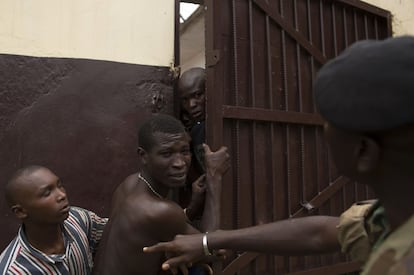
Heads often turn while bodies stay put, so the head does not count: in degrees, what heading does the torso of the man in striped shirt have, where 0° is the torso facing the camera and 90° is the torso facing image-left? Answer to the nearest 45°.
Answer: approximately 315°

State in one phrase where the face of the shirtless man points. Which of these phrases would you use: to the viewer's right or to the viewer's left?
to the viewer's right

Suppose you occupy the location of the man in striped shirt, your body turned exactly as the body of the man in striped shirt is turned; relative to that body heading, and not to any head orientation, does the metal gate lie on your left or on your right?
on your left
